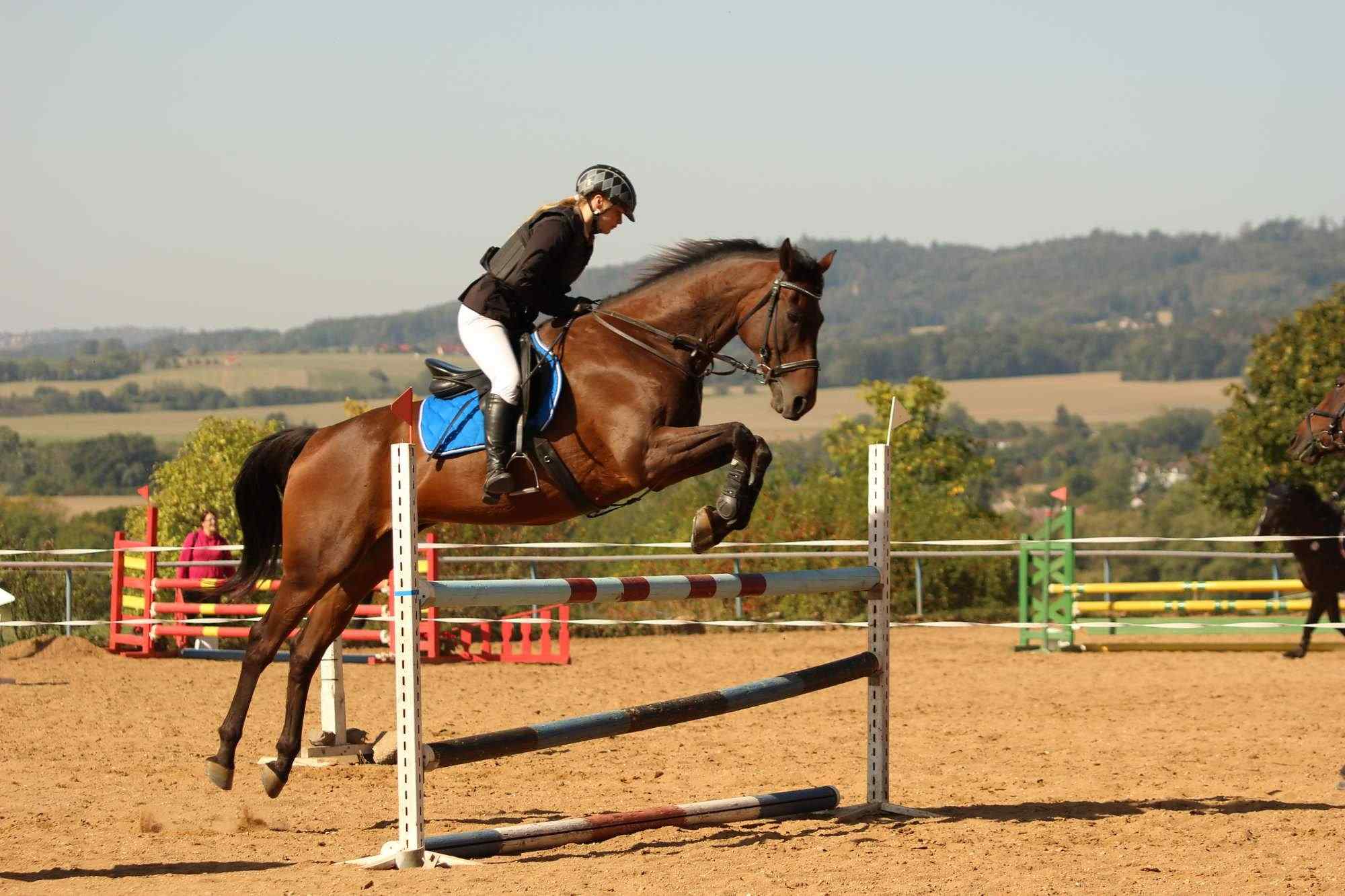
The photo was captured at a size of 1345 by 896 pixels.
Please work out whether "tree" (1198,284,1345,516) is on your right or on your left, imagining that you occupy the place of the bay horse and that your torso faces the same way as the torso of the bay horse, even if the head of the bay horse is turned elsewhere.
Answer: on your left

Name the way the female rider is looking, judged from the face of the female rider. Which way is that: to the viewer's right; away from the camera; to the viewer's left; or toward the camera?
to the viewer's right

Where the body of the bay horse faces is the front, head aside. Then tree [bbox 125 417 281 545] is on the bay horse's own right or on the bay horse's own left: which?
on the bay horse's own left

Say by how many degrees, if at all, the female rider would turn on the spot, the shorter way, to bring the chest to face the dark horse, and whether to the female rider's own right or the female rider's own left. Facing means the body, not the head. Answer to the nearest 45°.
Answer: approximately 45° to the female rider's own left

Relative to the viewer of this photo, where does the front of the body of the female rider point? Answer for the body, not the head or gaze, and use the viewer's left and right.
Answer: facing to the right of the viewer

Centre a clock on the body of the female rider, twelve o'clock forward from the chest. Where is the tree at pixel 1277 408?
The tree is roughly at 10 o'clock from the female rider.

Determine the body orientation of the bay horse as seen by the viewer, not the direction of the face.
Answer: to the viewer's right

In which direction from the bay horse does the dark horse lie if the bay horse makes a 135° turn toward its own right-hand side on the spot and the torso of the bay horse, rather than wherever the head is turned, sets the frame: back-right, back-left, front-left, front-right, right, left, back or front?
back

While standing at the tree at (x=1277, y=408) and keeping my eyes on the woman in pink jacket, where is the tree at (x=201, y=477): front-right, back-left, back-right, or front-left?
front-right

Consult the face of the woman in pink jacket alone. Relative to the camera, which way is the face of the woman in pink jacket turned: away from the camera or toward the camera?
toward the camera

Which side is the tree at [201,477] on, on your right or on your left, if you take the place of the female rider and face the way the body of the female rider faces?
on your left
